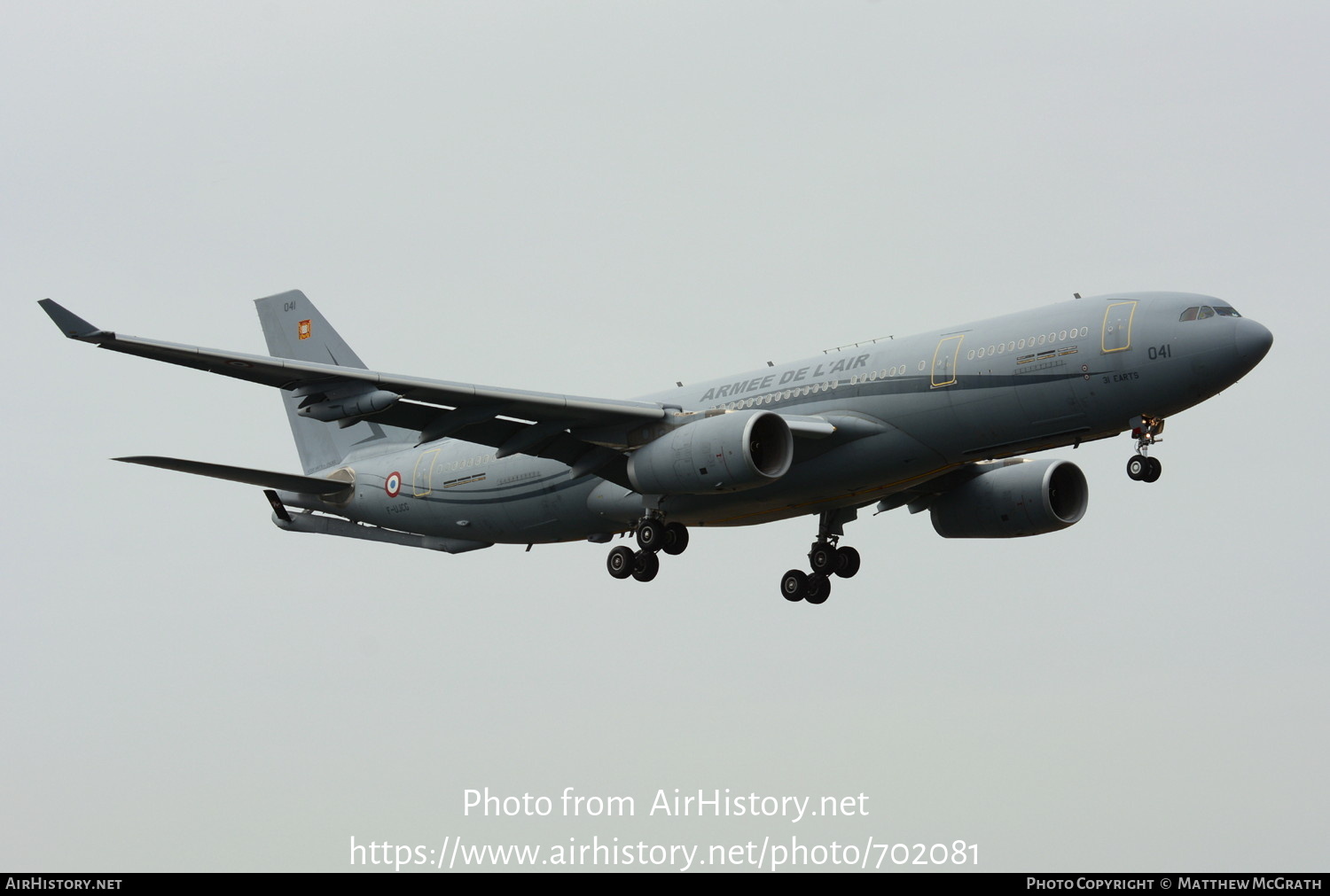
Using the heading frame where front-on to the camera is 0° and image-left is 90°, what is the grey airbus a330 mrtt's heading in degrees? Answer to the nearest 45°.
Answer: approximately 315°
